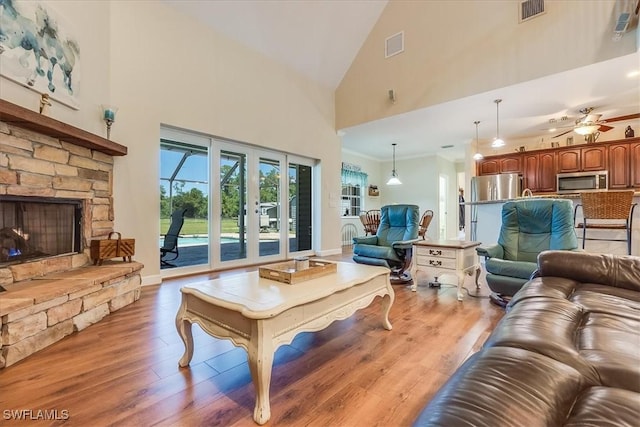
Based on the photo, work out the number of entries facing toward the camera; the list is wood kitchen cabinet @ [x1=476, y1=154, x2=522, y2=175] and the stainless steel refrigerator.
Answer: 2

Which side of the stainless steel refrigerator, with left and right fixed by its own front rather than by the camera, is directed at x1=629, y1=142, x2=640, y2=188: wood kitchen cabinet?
left

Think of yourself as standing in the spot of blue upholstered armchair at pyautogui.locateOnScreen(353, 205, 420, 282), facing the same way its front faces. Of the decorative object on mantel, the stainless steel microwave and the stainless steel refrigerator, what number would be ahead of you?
1

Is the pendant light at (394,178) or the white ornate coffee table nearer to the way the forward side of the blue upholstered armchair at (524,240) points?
the white ornate coffee table

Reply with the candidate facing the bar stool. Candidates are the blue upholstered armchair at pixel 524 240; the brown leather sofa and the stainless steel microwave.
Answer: the stainless steel microwave

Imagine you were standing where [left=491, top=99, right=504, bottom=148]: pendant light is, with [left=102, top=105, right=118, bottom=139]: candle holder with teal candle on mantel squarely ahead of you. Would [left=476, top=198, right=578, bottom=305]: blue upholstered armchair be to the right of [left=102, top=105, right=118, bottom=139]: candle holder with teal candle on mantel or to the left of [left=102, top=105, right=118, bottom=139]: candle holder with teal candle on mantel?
left

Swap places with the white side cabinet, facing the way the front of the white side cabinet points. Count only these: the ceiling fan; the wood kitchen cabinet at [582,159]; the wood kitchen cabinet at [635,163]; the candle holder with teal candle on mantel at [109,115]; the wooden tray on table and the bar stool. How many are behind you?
4

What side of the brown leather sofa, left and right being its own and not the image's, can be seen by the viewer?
left

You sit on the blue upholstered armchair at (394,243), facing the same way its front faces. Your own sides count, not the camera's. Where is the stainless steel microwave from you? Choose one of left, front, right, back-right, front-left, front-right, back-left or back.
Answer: back

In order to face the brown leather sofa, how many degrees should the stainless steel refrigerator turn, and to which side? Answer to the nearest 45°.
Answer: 0° — it already faces it

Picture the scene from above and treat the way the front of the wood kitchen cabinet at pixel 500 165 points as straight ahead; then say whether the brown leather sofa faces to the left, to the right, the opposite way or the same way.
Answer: to the right

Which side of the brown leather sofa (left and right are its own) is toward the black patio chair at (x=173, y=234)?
front

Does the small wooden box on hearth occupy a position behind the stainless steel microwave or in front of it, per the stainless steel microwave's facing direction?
in front

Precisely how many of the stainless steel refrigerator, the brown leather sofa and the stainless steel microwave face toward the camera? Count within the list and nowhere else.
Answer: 2

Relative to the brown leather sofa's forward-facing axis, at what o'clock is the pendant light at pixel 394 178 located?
The pendant light is roughly at 2 o'clock from the brown leather sofa.
